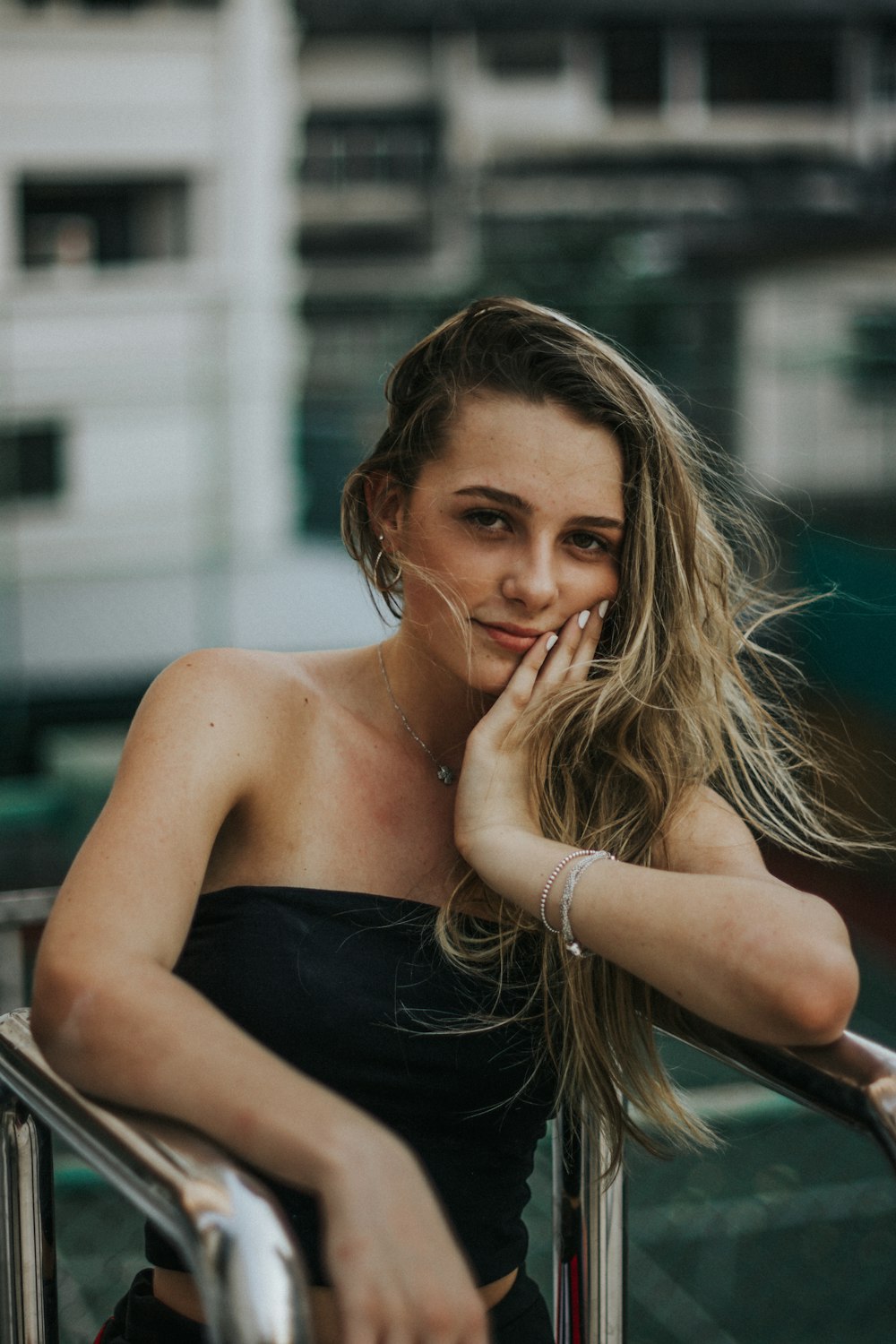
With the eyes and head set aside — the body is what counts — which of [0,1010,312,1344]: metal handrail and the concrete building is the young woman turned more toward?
the metal handrail

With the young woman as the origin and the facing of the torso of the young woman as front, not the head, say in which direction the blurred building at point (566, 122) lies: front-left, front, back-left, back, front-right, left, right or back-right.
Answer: back-left

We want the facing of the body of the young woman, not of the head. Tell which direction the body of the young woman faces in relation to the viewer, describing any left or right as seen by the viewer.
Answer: facing the viewer and to the right of the viewer

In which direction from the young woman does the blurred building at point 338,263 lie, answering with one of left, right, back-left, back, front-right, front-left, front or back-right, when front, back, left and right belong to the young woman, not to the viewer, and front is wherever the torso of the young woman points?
back-left

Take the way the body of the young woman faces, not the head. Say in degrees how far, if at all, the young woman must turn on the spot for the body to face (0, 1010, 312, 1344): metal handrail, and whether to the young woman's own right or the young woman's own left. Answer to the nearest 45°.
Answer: approximately 45° to the young woman's own right

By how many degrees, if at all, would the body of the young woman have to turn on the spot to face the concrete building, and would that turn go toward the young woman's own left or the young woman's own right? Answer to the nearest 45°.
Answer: approximately 135° to the young woman's own left
